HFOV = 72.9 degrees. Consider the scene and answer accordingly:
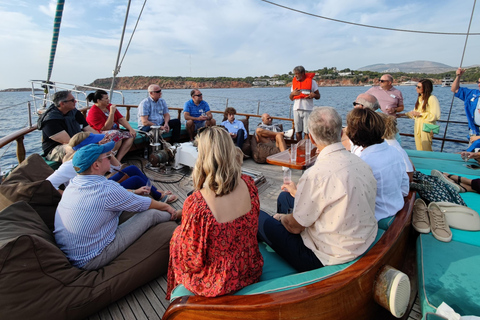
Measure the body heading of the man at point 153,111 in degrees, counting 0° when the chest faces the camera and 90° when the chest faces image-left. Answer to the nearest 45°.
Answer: approximately 315°

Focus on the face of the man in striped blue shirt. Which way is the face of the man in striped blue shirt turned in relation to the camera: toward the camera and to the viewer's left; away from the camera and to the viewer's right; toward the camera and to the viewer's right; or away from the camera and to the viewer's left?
away from the camera and to the viewer's right

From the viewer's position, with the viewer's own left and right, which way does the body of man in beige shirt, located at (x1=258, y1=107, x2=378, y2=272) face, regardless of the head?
facing away from the viewer and to the left of the viewer

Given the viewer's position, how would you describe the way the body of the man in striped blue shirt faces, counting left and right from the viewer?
facing away from the viewer and to the right of the viewer

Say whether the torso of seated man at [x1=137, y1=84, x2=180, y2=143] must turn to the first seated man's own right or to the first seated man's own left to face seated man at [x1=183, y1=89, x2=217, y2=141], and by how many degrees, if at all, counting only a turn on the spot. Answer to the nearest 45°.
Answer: approximately 90° to the first seated man's own left
